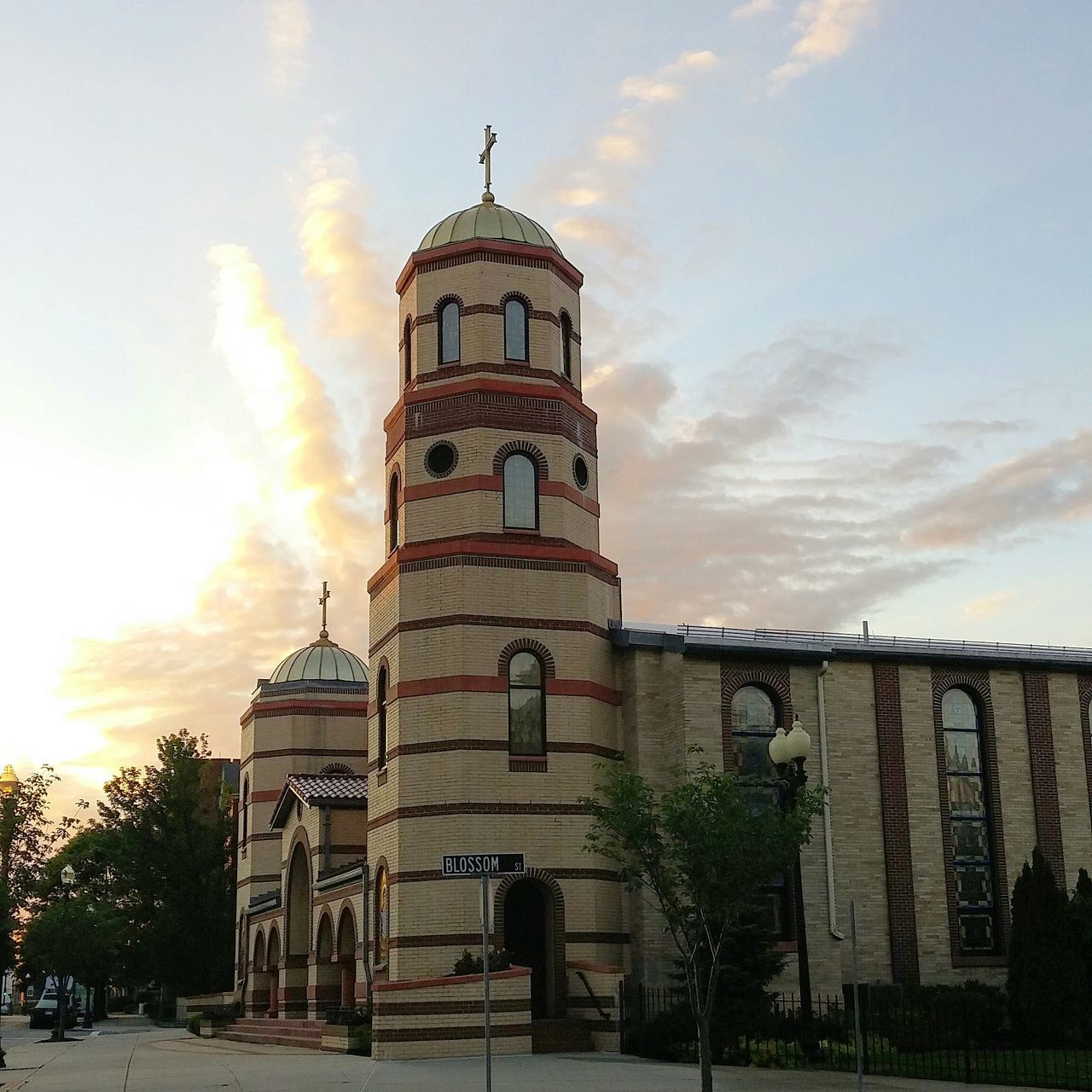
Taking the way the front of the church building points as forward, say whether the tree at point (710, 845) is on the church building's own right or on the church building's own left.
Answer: on the church building's own left

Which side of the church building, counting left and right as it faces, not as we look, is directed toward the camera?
left

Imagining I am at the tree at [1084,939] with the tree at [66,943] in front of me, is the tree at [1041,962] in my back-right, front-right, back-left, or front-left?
front-left

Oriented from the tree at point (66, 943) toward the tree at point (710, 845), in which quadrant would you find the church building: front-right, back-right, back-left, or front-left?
front-left

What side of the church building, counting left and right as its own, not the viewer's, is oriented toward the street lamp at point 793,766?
left
